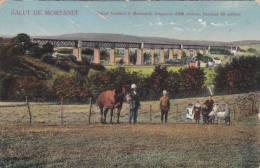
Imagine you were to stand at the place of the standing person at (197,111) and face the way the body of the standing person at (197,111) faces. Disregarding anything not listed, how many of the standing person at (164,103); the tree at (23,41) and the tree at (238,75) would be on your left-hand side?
1

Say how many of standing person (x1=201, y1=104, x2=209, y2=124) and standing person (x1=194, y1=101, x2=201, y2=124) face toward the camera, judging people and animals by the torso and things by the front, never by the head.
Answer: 2

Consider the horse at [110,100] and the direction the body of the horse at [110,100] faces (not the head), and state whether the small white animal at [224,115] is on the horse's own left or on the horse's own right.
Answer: on the horse's own left

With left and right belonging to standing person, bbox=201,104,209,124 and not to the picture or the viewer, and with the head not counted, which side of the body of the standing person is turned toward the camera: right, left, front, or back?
front

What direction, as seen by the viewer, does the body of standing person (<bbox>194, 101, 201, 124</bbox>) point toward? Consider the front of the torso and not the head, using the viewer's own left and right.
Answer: facing the viewer

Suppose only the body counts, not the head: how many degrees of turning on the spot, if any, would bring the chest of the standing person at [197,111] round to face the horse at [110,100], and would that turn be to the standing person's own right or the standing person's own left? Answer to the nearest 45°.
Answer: approximately 90° to the standing person's own right

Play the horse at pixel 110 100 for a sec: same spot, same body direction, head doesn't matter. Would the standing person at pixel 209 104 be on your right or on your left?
on your left

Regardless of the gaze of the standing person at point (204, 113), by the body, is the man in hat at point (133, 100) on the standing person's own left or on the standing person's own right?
on the standing person's own right
